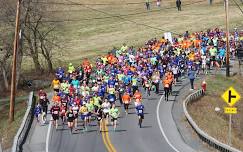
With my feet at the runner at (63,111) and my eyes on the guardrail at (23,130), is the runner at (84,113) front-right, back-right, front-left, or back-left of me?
back-left

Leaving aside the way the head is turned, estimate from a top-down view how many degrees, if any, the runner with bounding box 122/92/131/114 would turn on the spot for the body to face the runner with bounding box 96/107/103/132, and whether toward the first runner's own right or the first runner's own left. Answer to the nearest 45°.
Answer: approximately 45° to the first runner's own right

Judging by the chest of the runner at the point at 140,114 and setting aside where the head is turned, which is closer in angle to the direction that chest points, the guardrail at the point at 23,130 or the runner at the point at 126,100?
the guardrail

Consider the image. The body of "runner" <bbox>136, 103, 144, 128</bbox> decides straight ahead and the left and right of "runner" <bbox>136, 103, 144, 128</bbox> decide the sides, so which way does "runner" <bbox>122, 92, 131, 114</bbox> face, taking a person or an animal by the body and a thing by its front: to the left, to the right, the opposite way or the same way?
the same way

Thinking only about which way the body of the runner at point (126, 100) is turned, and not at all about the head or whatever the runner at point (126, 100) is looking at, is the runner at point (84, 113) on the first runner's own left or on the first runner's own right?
on the first runner's own right

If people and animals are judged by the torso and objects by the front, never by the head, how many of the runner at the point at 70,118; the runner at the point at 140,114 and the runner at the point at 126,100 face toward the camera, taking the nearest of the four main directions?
3

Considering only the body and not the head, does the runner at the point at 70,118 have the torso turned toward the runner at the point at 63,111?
no

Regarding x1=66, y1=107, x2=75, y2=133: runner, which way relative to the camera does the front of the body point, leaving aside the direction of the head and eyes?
toward the camera

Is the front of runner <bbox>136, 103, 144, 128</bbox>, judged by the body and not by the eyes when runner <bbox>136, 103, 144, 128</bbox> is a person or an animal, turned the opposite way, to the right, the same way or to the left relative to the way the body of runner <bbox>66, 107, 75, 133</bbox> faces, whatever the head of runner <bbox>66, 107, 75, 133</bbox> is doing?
the same way

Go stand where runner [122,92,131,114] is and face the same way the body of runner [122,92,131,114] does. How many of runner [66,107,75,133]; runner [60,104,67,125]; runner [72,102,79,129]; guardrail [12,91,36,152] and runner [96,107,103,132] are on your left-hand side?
0

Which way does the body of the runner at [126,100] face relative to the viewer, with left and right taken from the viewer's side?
facing the viewer

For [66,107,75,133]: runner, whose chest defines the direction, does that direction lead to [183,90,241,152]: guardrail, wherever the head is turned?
no

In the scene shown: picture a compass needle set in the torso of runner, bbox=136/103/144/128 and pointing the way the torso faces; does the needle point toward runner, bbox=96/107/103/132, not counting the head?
no

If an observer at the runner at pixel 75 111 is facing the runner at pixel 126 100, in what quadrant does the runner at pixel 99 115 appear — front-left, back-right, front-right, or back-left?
front-right
